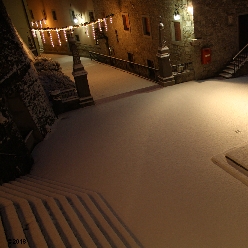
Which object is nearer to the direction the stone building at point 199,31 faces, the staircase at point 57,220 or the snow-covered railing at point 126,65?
the staircase

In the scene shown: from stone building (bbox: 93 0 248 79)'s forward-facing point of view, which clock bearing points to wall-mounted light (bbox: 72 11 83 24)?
The wall-mounted light is roughly at 3 o'clock from the stone building.

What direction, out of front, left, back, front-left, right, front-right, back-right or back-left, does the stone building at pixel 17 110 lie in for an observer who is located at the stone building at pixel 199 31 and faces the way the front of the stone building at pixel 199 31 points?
front

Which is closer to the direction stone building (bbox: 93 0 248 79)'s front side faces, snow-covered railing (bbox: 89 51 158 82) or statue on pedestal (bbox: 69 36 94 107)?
the statue on pedestal

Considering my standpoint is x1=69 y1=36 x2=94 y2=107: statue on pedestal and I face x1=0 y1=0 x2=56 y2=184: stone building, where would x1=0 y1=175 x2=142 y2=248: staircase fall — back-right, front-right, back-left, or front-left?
front-left

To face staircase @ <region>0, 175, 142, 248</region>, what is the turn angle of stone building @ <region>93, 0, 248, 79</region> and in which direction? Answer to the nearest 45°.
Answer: approximately 45° to its left

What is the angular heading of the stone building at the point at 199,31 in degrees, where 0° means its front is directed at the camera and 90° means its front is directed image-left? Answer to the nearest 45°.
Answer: approximately 45°
